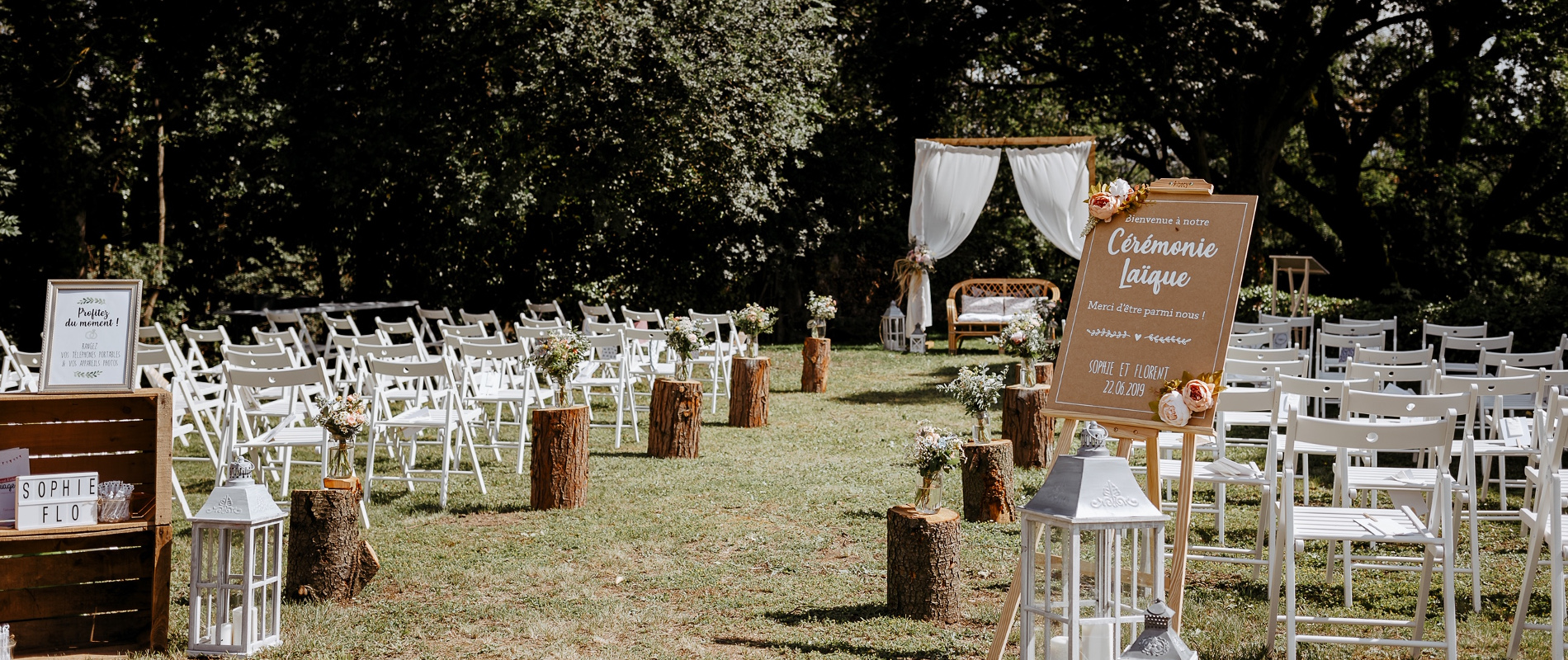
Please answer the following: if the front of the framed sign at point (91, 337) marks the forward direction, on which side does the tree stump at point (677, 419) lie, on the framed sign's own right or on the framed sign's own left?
on the framed sign's own left

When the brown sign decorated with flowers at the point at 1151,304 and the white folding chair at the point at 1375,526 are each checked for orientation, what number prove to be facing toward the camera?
1

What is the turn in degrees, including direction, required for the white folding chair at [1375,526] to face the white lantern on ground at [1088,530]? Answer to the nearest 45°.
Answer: approximately 135° to its left

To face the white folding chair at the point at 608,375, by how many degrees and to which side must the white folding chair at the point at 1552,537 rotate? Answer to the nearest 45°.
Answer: approximately 45° to its left

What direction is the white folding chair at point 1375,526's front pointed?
away from the camera

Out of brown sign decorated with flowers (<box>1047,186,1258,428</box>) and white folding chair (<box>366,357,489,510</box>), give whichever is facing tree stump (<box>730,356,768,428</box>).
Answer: the white folding chair

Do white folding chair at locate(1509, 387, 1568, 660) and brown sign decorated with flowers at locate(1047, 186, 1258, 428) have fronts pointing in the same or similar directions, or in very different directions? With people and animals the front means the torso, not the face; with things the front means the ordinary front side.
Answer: very different directions

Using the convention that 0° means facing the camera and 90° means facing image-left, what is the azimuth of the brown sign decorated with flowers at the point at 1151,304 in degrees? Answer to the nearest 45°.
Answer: approximately 0°

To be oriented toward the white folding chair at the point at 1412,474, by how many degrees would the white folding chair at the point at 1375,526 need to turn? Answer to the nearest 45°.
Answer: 0° — it already faces it

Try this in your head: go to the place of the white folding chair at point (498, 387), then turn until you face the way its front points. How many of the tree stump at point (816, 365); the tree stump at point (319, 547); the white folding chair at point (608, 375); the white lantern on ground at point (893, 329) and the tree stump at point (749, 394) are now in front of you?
4

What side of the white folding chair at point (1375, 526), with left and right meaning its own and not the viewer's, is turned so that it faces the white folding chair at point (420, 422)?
left

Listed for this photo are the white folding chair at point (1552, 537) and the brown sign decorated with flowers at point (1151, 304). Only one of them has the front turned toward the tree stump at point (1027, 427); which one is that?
the white folding chair

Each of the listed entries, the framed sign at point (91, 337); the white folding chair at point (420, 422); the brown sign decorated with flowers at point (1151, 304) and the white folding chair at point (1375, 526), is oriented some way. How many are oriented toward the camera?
2
